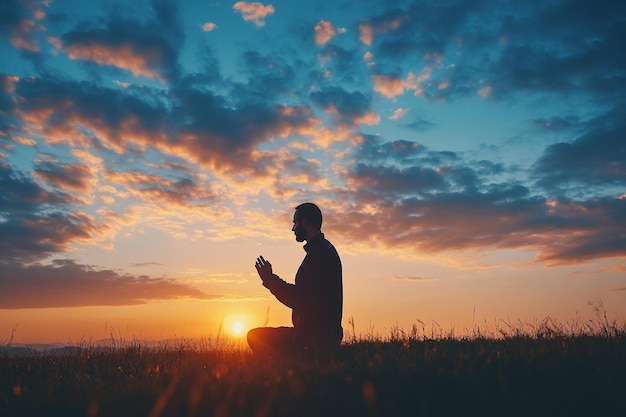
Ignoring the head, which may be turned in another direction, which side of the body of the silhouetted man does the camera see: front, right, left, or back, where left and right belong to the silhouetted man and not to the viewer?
left

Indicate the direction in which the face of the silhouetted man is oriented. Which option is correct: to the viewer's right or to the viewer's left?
to the viewer's left
